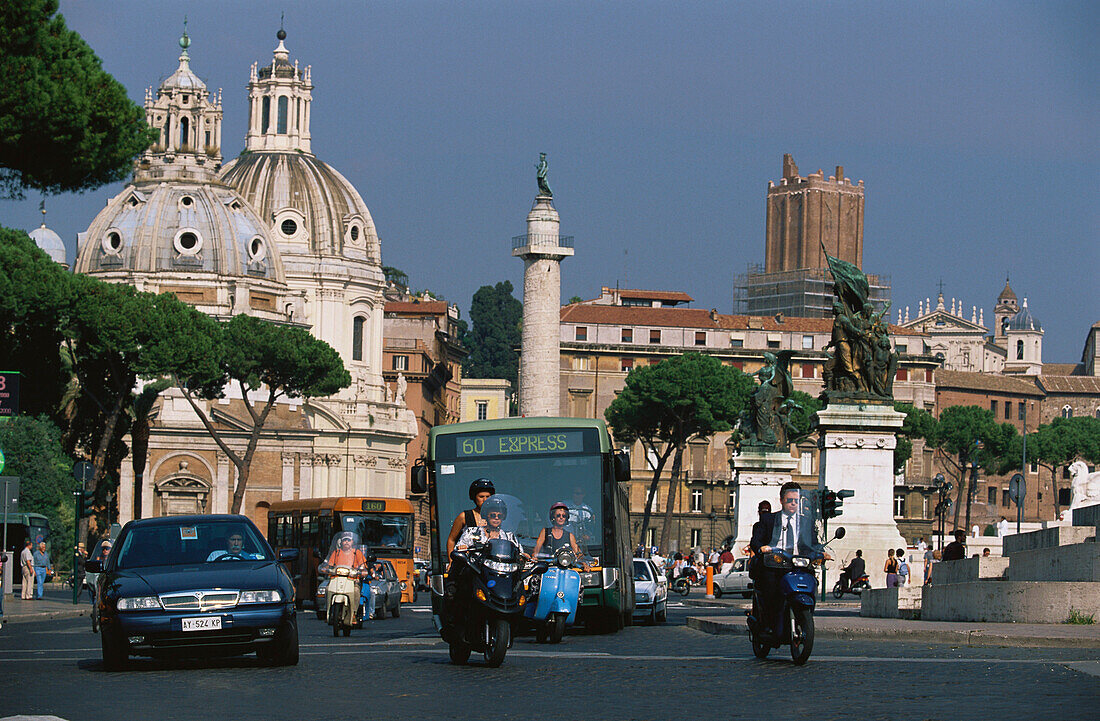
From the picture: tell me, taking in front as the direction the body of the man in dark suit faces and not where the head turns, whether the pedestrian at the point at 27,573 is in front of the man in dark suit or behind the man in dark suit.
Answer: behind

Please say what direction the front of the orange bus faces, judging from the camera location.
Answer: facing the viewer and to the right of the viewer

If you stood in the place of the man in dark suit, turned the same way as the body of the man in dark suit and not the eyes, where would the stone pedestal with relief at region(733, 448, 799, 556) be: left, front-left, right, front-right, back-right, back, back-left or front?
back

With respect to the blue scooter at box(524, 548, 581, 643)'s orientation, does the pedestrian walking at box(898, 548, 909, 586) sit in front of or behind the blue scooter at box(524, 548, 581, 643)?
behind

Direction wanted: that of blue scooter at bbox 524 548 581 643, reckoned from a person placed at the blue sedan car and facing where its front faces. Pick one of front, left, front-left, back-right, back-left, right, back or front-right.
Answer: back-left

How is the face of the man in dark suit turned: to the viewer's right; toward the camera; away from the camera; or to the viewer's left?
toward the camera

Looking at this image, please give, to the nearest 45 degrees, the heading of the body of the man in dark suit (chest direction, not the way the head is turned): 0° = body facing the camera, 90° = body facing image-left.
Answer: approximately 0°

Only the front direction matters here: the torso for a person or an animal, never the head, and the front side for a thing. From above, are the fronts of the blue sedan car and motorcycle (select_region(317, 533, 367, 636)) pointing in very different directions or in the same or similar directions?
same or similar directions

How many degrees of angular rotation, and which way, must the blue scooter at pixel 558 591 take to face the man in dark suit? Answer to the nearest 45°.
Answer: approximately 45° to its left

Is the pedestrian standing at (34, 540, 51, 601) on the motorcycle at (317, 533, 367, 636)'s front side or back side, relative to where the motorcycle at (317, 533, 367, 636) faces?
on the back side

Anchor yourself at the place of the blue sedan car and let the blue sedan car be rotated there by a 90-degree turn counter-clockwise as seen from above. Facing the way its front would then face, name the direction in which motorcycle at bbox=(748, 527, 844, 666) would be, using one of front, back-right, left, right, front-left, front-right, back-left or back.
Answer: front

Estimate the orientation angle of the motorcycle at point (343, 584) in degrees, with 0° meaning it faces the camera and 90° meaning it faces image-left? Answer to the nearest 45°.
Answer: approximately 0°

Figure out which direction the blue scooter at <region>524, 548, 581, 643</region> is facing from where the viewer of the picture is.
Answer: facing the viewer

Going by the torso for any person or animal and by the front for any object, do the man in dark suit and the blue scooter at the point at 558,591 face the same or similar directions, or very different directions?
same or similar directions
